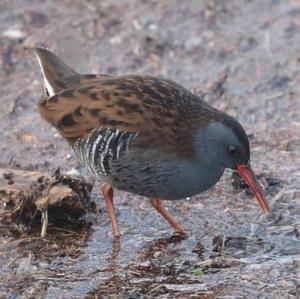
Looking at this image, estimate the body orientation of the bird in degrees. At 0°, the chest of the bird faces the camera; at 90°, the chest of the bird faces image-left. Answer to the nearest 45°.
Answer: approximately 270°
